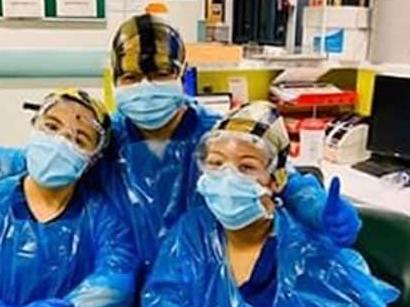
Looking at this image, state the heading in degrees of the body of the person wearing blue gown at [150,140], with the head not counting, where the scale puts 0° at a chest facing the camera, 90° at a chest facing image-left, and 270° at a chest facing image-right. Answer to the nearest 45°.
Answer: approximately 0°

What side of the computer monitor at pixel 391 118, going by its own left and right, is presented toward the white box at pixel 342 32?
right

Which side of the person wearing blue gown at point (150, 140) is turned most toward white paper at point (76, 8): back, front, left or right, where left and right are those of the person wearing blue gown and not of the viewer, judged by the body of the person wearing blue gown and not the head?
back

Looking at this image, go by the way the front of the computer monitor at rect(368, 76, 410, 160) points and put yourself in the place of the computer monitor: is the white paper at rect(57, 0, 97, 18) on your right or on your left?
on your right

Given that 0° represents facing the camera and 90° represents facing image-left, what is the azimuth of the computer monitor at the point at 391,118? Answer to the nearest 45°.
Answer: approximately 45°
